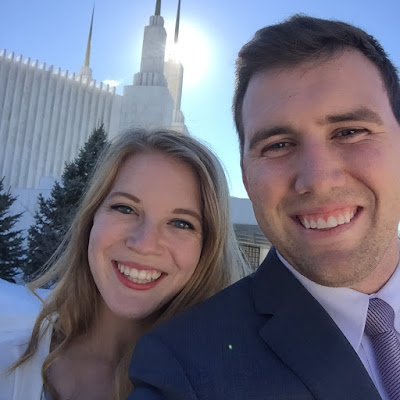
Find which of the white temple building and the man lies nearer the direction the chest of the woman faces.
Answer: the man

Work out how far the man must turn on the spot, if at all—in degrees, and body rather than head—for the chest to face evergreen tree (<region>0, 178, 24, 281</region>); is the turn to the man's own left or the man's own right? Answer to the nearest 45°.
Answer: approximately 135° to the man's own right

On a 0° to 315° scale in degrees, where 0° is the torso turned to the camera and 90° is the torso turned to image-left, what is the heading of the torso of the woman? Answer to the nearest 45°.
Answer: approximately 0°

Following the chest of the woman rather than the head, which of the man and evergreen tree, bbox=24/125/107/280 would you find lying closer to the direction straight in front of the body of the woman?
the man

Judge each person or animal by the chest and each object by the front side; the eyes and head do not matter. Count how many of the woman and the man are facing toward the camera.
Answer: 2

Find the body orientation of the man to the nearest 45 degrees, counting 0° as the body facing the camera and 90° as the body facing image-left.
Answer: approximately 0°

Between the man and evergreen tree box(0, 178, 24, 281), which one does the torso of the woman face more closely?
the man

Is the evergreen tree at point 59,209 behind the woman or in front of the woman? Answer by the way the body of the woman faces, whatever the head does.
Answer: behind

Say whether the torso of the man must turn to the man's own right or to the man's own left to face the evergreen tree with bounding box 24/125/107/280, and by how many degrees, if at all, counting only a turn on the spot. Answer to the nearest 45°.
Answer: approximately 135° to the man's own right

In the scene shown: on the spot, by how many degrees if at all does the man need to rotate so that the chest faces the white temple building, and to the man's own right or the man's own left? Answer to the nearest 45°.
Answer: approximately 135° to the man's own right

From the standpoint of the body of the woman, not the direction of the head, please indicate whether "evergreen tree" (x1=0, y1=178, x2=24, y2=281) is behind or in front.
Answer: behind
